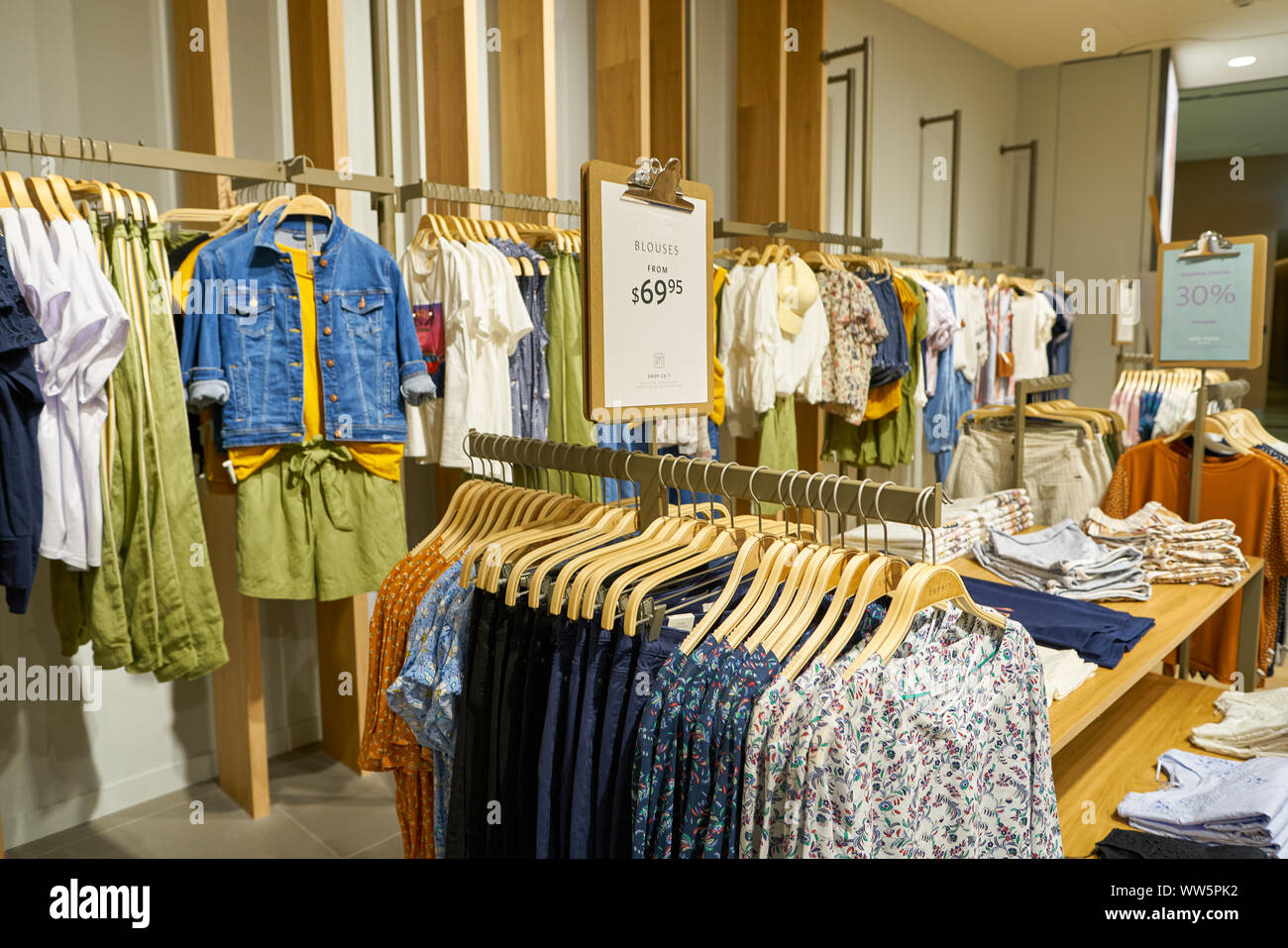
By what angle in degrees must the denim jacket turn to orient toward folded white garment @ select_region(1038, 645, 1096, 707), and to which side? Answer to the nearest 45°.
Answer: approximately 45° to its left

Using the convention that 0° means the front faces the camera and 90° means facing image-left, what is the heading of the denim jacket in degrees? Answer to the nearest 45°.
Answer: approximately 0°

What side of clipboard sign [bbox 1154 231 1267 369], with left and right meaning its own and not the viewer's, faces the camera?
front

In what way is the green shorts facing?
toward the camera

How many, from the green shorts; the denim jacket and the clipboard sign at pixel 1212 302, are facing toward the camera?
3

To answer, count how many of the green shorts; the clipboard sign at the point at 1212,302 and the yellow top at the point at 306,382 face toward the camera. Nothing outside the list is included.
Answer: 3

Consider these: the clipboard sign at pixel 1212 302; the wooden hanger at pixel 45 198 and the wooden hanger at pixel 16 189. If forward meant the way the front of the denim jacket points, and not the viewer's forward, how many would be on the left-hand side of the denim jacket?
1

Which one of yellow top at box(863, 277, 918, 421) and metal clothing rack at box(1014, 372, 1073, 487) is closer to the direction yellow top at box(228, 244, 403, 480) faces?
the metal clothing rack

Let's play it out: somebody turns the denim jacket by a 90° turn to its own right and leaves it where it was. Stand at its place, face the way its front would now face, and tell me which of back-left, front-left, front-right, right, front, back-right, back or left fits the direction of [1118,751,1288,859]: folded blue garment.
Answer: back-left

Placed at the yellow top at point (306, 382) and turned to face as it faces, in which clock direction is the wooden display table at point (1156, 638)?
The wooden display table is roughly at 10 o'clock from the yellow top.

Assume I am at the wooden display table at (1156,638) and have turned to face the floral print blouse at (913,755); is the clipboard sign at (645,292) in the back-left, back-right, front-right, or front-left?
front-right

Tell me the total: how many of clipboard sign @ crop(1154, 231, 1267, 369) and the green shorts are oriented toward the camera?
2

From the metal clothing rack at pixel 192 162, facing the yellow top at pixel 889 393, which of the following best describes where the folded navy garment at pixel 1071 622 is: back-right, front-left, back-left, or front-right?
front-right

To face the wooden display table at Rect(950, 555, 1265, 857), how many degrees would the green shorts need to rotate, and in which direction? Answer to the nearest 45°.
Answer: approximately 45° to its left

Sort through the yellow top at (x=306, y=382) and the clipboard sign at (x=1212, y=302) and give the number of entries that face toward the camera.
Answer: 2

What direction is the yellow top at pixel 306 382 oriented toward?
toward the camera

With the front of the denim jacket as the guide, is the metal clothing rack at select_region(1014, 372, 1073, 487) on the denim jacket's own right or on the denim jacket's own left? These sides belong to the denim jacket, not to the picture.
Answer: on the denim jacket's own left
